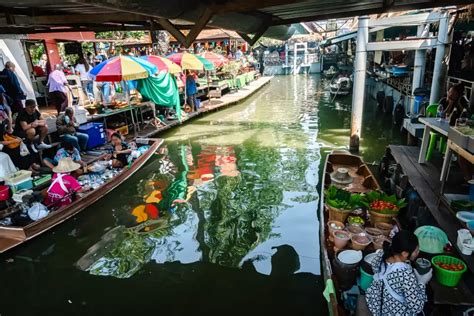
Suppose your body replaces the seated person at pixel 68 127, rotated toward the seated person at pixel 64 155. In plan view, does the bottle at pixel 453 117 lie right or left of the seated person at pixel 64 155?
left

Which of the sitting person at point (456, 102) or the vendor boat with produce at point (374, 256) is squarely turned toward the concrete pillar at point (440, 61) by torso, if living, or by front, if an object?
the vendor boat with produce

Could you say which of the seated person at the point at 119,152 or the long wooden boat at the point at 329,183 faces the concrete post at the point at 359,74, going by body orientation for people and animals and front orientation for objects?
the long wooden boat

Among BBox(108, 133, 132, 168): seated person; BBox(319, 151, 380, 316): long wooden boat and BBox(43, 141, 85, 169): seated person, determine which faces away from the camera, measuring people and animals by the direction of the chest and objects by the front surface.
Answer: the long wooden boat

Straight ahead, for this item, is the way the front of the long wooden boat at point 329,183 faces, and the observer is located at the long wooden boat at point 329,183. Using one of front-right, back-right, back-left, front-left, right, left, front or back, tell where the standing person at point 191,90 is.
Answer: front-left

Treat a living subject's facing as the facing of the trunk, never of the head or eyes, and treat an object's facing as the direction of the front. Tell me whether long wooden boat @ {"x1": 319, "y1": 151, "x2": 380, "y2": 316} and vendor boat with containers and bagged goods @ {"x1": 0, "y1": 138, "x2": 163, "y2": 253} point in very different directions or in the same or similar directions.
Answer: same or similar directions

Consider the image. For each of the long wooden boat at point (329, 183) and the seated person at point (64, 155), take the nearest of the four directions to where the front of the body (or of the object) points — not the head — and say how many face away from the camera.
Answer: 1

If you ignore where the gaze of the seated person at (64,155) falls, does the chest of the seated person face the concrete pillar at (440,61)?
no

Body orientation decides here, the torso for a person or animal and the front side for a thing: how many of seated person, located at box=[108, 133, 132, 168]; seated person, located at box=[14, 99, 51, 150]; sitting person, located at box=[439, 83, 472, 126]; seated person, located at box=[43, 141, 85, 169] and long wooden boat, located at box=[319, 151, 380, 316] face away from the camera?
1

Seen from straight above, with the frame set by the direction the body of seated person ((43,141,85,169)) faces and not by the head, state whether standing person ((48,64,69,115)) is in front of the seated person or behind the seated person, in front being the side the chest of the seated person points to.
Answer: behind

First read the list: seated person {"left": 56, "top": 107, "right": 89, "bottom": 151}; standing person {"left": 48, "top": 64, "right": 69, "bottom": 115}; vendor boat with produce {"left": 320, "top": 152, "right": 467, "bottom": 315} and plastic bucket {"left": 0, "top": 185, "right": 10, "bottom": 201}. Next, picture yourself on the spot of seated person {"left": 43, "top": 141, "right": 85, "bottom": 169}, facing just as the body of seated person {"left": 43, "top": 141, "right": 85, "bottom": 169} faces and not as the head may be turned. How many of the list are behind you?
2

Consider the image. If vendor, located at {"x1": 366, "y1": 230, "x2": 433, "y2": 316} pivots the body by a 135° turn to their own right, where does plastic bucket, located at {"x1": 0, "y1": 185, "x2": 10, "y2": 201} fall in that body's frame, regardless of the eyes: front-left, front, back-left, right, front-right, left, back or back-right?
right

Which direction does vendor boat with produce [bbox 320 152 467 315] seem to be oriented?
away from the camera

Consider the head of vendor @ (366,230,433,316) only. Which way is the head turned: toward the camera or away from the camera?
away from the camera

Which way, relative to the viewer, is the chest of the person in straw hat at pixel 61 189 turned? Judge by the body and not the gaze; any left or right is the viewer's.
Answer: facing away from the viewer and to the right of the viewer

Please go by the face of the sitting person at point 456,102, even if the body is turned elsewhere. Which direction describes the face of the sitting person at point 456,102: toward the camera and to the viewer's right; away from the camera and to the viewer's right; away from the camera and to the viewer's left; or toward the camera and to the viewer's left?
toward the camera and to the viewer's left
